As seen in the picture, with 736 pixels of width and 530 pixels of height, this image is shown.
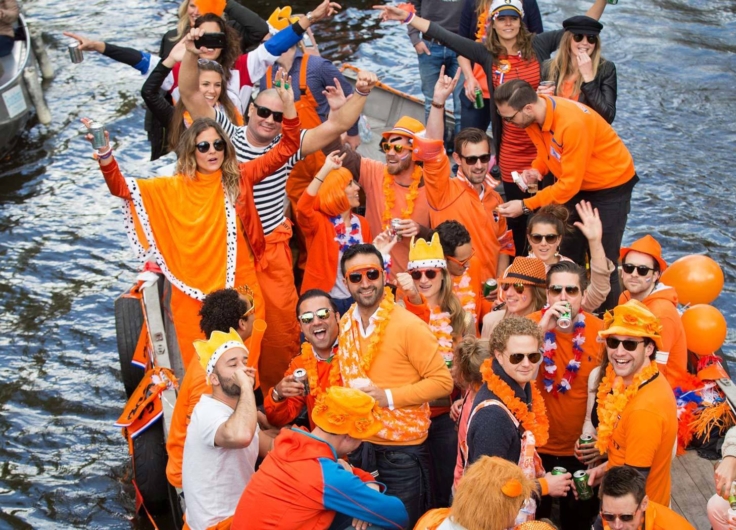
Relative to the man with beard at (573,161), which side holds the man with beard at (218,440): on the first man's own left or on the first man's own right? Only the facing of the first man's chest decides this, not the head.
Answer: on the first man's own left

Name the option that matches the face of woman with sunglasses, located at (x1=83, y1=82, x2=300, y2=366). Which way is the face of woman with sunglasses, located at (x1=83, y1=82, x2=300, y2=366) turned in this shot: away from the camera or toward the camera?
toward the camera

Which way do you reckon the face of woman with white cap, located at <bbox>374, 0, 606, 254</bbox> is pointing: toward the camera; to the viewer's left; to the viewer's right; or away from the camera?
toward the camera

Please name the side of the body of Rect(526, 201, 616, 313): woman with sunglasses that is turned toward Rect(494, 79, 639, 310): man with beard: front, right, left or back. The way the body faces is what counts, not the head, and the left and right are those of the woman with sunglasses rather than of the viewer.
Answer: back

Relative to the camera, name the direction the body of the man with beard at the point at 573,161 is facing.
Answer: to the viewer's left

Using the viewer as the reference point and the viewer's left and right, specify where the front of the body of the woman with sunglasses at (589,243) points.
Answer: facing the viewer

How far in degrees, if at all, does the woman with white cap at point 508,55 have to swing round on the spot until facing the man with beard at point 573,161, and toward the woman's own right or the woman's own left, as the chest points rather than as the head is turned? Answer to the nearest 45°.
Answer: approximately 45° to the woman's own left

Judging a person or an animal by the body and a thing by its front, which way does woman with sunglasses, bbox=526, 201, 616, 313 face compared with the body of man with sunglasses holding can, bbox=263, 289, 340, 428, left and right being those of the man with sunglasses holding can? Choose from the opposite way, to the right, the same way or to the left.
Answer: the same way

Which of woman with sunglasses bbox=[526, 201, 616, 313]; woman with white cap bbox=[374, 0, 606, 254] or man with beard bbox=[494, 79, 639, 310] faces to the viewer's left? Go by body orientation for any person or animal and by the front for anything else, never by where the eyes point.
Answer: the man with beard

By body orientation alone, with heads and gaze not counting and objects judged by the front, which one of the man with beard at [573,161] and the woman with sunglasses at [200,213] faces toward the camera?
the woman with sunglasses

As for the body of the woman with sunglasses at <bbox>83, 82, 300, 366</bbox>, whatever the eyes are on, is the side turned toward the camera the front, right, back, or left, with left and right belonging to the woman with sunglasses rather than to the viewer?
front

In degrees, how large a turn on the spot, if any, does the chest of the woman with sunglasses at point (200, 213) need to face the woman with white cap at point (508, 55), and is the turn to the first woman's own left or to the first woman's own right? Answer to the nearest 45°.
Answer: approximately 135° to the first woman's own left

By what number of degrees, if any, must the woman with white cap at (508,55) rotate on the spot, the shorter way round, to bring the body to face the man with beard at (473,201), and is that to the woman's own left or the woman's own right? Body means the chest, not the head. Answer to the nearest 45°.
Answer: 0° — they already face them

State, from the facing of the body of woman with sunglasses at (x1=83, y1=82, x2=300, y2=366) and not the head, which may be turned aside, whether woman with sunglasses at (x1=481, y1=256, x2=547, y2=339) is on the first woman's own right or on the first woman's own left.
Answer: on the first woman's own left

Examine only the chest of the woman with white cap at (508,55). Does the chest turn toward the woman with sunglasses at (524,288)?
yes

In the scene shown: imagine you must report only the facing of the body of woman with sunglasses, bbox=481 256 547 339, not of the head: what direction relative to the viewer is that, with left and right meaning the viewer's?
facing the viewer and to the left of the viewer

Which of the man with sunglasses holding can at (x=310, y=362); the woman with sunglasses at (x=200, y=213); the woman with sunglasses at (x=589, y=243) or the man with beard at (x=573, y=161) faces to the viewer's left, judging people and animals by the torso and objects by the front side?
the man with beard at (x=573, y=161)

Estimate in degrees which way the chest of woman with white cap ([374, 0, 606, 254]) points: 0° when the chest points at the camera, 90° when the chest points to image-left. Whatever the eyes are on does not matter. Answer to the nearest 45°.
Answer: approximately 0°

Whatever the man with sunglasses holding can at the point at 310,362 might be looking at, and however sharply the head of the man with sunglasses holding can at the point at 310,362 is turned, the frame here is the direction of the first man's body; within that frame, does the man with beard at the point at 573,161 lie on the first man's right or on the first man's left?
on the first man's left

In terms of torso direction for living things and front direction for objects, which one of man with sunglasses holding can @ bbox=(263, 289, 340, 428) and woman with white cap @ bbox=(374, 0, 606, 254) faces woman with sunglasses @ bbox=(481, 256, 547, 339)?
woman with white cap @ bbox=(374, 0, 606, 254)

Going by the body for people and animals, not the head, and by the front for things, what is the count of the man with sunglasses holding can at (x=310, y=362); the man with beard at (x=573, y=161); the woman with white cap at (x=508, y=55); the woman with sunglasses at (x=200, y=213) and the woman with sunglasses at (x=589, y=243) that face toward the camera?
4

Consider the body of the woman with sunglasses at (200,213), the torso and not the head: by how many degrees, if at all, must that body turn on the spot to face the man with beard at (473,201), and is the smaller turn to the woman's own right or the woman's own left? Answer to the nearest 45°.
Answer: approximately 90° to the woman's own left

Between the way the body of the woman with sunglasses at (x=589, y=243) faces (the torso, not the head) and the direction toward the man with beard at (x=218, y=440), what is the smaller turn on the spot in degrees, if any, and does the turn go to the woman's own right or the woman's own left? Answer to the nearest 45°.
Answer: approximately 45° to the woman's own right

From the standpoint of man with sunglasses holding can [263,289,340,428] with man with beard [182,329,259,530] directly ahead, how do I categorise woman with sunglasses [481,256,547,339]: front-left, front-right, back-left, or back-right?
back-left
